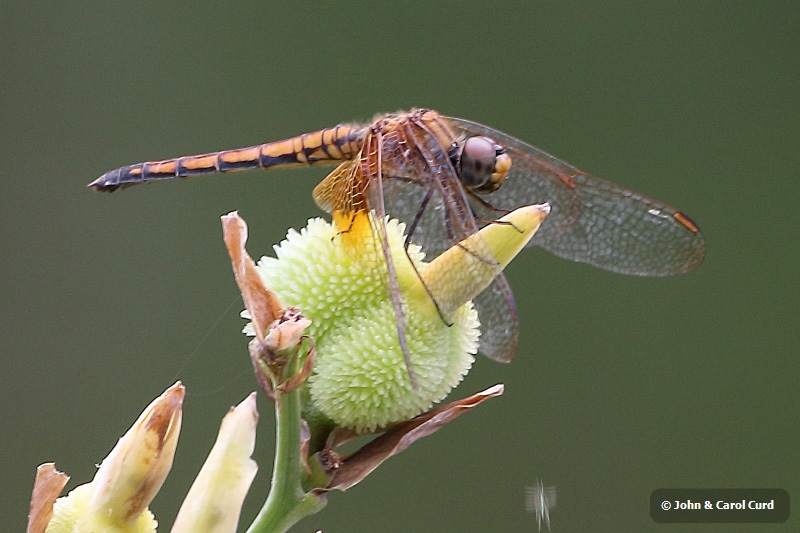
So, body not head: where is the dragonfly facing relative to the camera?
to the viewer's right
